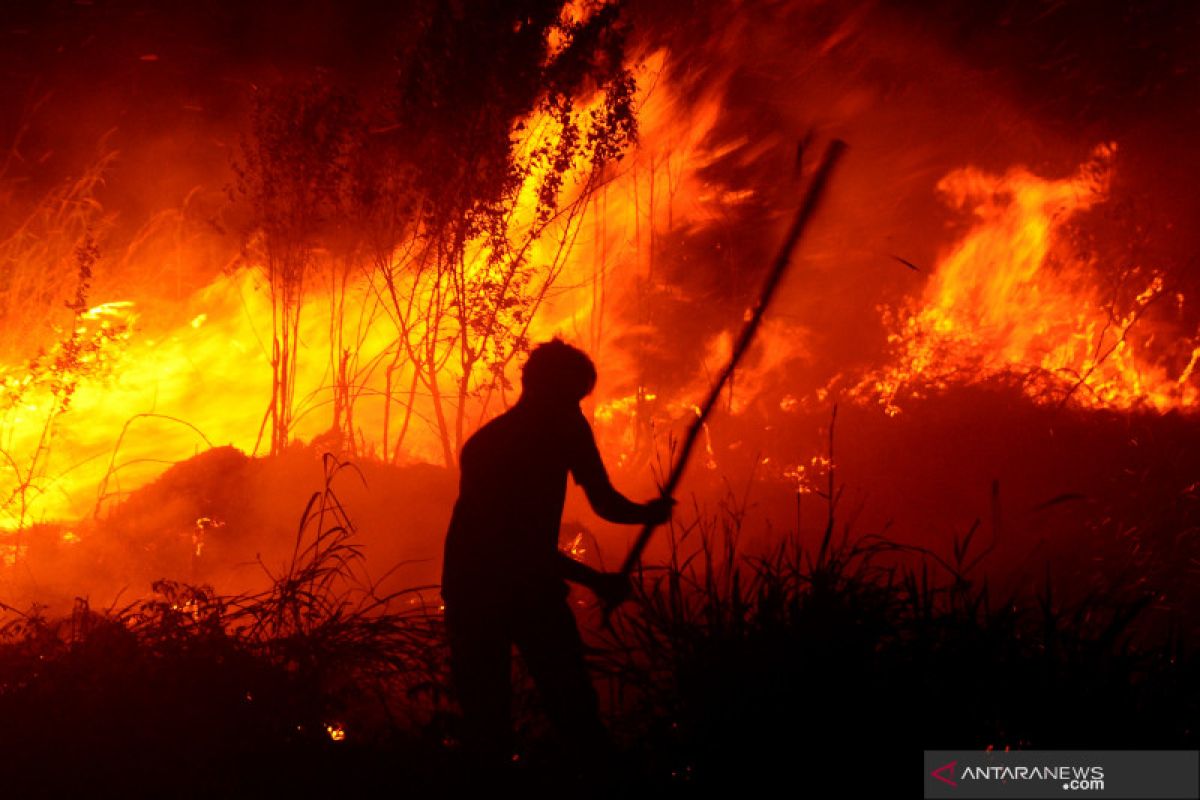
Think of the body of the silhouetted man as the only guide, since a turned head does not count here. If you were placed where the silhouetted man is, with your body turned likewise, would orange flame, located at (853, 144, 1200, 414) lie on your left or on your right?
on your left

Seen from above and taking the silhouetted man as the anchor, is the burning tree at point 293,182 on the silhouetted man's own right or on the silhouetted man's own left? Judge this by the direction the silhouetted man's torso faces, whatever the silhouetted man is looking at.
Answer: on the silhouetted man's own left

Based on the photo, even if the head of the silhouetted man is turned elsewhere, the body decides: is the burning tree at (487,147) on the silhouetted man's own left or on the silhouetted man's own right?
on the silhouetted man's own left

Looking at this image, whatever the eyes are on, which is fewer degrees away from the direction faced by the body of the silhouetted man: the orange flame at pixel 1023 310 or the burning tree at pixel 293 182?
the orange flame

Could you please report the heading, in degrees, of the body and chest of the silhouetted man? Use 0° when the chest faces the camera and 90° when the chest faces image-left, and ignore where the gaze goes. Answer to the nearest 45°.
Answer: approximately 270°
